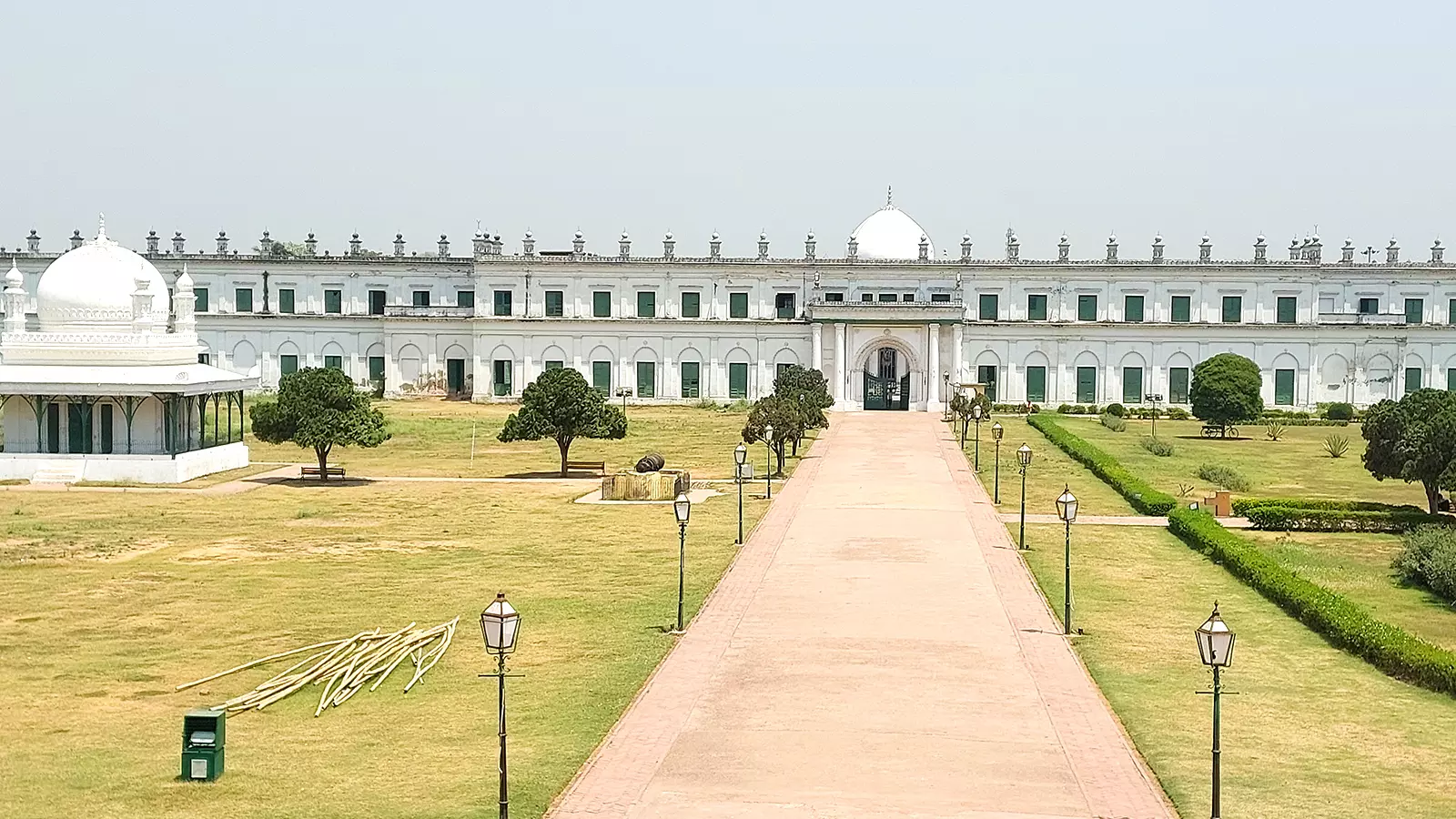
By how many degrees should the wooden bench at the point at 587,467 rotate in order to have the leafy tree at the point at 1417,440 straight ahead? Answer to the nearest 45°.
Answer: approximately 45° to its left

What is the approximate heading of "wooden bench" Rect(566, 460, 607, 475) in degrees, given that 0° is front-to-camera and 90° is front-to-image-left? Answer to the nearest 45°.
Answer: approximately 0°

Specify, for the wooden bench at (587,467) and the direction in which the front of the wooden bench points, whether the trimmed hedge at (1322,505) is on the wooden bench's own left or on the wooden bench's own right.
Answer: on the wooden bench's own left

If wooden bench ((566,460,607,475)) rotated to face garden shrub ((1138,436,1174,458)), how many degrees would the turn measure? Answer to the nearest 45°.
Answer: approximately 90° to its left

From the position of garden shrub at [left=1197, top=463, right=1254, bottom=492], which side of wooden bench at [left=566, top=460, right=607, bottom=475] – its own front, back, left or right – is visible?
left

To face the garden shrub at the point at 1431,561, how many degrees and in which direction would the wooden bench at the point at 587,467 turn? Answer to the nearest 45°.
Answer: approximately 45° to its left

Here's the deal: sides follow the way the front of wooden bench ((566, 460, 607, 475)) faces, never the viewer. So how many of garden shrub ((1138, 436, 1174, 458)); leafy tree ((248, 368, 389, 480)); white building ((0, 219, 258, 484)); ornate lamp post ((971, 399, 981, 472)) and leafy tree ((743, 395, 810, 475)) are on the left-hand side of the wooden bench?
3
